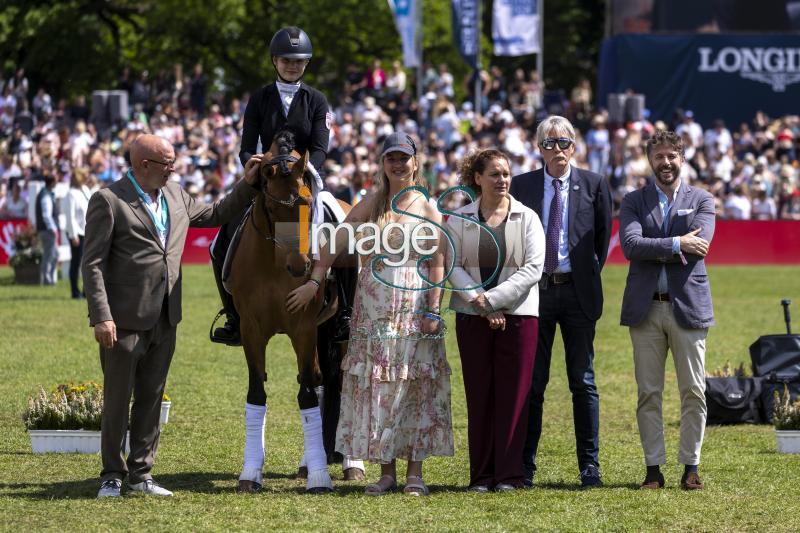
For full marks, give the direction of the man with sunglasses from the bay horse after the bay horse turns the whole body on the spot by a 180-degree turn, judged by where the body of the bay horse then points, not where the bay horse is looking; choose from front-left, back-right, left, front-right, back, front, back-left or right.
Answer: right

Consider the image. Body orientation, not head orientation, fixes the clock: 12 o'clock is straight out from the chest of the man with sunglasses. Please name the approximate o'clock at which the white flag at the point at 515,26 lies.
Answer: The white flag is roughly at 6 o'clock from the man with sunglasses.

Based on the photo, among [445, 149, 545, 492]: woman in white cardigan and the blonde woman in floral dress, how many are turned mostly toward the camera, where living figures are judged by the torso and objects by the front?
2

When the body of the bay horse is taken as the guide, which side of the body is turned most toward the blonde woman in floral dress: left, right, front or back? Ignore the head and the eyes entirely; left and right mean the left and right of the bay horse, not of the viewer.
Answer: left

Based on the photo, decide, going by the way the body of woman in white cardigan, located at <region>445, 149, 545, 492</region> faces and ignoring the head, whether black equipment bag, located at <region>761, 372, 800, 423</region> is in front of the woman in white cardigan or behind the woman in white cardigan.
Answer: behind

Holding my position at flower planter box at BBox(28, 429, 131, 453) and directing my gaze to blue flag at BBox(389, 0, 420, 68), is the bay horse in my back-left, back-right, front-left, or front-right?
back-right

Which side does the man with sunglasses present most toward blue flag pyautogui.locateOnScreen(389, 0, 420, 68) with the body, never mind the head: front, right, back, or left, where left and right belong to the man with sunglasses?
back

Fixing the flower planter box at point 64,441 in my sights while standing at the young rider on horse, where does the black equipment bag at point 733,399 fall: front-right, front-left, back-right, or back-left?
back-right

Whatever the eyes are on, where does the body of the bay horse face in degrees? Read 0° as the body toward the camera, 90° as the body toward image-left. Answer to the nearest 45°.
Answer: approximately 0°

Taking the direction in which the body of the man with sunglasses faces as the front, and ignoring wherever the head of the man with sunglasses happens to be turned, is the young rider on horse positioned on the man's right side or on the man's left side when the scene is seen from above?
on the man's right side

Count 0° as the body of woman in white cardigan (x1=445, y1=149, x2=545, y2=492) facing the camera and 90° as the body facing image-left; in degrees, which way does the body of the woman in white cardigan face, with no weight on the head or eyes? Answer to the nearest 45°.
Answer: approximately 0°
